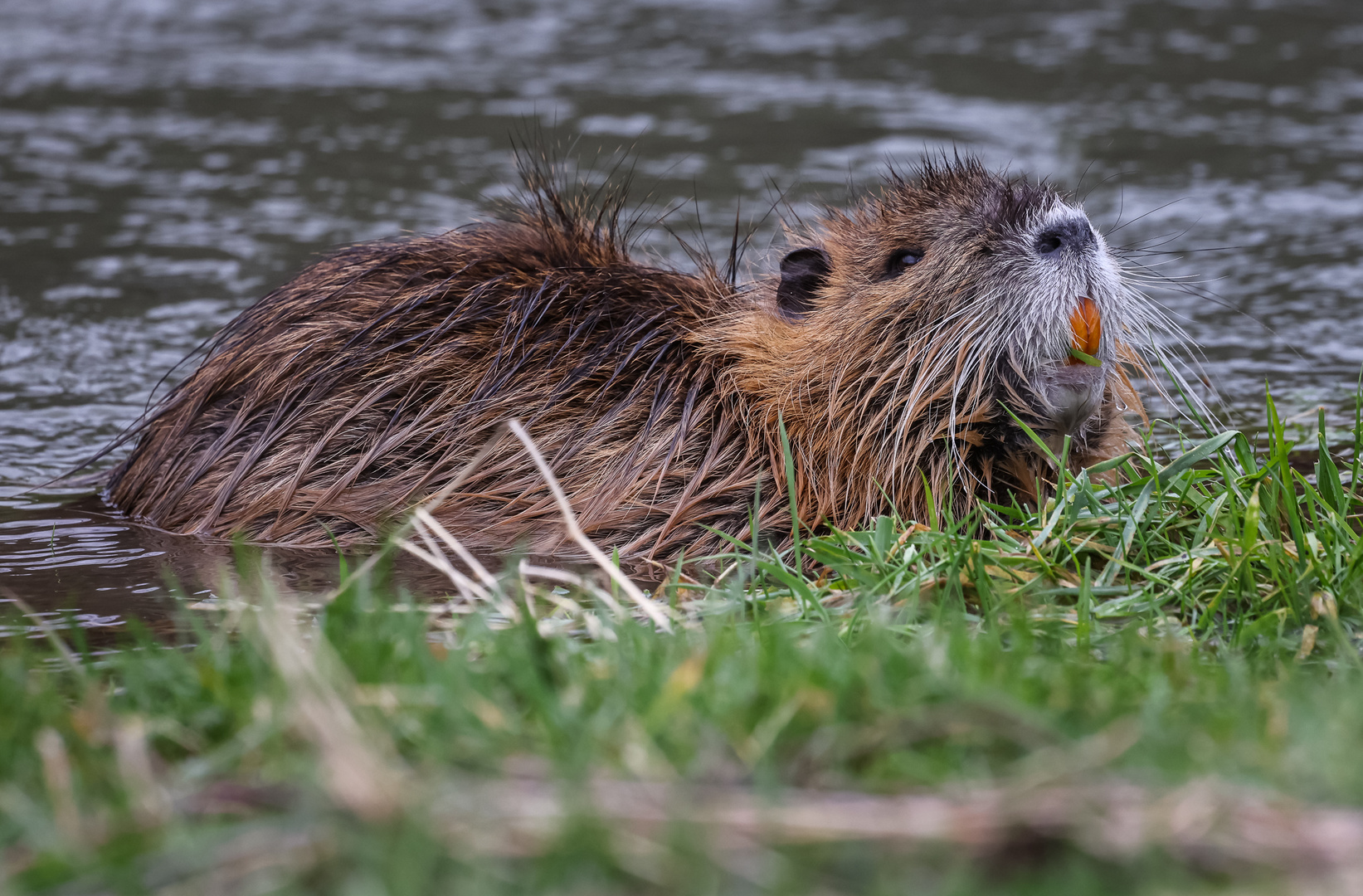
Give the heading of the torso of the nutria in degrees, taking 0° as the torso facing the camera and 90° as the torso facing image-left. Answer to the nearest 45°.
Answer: approximately 270°
